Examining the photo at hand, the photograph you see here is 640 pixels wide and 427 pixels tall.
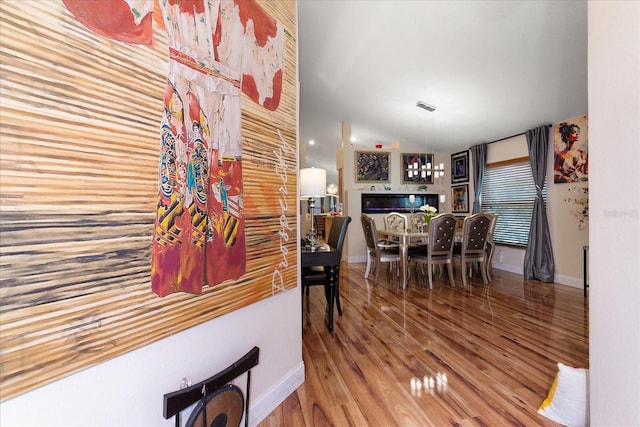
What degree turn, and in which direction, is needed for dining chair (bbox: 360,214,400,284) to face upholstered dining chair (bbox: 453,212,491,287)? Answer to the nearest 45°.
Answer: approximately 45° to its right

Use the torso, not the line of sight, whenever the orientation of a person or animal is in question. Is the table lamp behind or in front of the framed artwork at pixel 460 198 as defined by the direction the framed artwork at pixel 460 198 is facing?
in front

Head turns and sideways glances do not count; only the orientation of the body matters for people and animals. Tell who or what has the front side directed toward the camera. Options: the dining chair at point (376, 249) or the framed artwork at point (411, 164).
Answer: the framed artwork

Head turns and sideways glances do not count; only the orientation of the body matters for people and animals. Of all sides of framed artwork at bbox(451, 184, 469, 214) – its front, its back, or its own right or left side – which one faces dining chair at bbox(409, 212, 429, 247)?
front

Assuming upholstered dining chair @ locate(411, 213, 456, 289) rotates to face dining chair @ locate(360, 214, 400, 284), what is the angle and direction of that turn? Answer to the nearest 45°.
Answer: approximately 45° to its left

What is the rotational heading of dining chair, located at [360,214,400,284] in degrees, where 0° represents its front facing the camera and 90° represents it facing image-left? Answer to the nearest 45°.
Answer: approximately 225°

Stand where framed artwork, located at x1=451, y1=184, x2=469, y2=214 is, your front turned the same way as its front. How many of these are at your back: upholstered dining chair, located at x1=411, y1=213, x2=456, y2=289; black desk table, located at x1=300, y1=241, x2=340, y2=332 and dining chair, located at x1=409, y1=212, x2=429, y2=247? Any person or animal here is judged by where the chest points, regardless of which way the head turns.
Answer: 0

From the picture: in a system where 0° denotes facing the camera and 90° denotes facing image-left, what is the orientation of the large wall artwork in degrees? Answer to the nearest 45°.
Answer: approximately 315°

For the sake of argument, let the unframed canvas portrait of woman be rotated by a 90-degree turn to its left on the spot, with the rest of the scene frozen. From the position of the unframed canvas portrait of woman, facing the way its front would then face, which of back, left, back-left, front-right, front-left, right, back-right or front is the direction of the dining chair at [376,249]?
right

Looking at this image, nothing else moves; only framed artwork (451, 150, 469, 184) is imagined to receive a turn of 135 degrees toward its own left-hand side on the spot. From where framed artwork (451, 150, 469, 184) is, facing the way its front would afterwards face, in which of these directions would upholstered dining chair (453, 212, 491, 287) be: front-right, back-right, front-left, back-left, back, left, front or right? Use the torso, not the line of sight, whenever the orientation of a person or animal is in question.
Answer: right

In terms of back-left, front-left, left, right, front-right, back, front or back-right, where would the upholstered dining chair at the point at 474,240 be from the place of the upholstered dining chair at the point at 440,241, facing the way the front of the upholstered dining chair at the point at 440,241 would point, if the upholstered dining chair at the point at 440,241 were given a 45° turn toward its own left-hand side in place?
back-right

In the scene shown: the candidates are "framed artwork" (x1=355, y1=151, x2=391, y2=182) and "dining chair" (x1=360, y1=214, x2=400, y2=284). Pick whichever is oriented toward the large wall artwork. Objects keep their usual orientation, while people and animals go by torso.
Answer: the framed artwork

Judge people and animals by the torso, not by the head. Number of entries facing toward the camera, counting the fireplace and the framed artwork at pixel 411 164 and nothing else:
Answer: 2

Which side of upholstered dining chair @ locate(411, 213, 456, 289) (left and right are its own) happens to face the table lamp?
left

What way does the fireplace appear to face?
toward the camera

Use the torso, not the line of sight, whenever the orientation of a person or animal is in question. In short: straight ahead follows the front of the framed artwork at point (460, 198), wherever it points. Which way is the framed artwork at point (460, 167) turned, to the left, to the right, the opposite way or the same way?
the same way
